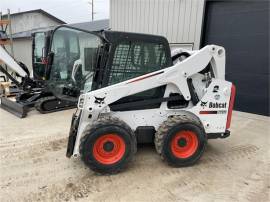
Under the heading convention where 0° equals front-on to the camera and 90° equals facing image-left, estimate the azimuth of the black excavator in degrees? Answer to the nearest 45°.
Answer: approximately 45°

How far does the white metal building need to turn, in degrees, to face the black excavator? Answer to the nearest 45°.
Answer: approximately 45° to its right

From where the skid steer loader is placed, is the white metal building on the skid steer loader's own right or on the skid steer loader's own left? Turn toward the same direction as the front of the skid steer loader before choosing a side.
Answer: on the skid steer loader's own right

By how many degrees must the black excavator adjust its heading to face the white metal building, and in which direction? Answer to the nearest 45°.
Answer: approximately 135° to its left

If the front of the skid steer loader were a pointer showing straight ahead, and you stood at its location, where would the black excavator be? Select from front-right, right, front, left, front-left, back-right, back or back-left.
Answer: front-right

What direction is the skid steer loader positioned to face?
to the viewer's left

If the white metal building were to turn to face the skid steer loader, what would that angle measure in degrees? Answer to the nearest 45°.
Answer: approximately 45° to its left

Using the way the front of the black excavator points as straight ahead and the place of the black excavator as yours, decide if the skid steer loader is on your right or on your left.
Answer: on your left
